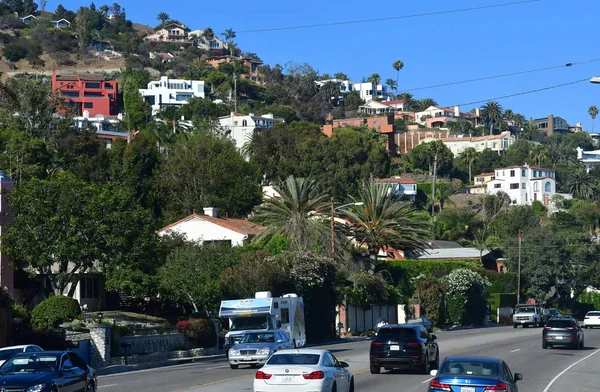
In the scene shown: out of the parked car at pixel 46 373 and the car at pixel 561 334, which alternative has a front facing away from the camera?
the car at pixel 561 334

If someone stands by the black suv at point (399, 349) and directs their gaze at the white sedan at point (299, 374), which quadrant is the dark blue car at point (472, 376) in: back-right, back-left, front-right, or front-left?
front-left

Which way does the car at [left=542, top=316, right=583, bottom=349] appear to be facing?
away from the camera

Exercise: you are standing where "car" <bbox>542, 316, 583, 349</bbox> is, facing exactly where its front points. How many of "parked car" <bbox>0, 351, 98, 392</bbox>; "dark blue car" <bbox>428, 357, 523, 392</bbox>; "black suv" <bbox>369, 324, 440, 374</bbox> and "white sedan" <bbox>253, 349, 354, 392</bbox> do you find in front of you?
0

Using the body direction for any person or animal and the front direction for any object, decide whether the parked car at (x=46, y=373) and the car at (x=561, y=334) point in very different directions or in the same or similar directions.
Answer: very different directions

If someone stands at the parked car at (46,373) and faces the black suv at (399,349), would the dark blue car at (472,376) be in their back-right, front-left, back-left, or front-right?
front-right

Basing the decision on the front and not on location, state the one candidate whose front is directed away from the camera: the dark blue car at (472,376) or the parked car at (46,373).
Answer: the dark blue car

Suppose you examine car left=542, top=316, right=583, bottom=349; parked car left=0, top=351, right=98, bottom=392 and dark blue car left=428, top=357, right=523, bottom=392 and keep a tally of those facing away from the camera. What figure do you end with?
2

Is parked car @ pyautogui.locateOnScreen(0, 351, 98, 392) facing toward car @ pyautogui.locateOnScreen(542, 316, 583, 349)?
no

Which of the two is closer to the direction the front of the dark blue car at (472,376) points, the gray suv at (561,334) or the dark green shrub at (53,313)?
the gray suv

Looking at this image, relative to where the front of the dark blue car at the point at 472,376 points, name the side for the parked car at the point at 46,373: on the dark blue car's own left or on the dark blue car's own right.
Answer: on the dark blue car's own left

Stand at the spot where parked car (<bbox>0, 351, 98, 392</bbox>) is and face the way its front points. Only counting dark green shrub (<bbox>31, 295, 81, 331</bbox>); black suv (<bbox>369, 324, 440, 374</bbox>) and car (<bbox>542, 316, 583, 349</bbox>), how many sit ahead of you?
0

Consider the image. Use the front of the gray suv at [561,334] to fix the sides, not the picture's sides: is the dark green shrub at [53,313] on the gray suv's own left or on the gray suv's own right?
on the gray suv's own left

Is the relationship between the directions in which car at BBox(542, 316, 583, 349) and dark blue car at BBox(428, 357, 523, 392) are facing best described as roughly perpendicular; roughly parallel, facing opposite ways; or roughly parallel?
roughly parallel

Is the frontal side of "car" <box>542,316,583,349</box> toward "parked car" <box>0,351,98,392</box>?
no

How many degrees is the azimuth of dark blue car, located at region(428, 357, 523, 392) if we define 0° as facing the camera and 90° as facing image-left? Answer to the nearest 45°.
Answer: approximately 180°

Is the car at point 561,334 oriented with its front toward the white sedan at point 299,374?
no

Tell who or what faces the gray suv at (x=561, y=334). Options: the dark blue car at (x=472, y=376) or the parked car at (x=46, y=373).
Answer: the dark blue car
